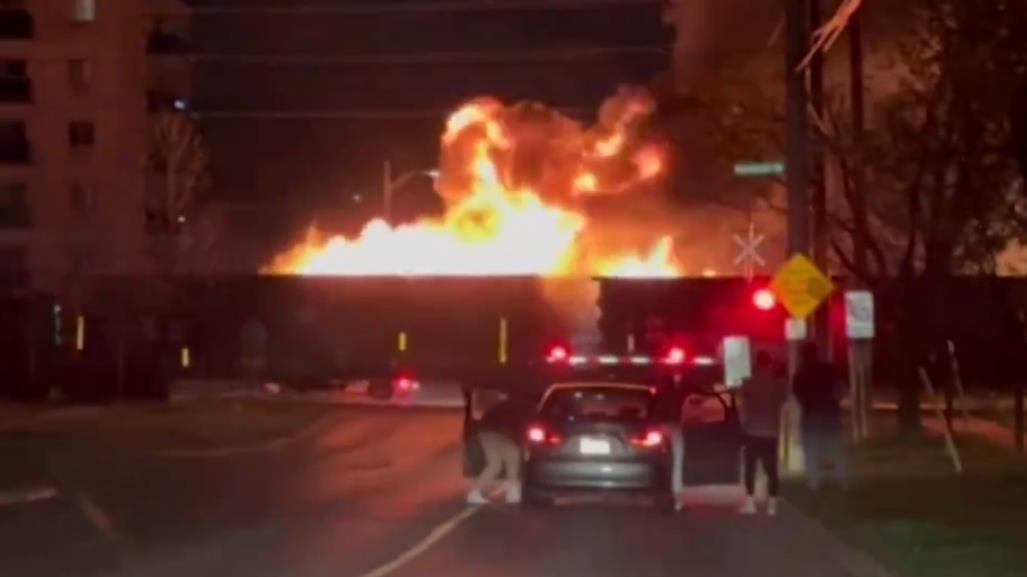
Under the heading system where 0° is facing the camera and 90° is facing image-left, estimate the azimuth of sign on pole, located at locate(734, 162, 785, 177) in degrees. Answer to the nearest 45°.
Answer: approximately 0°

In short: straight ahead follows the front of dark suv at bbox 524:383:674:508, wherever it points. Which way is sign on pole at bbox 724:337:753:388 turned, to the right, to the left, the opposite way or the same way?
the opposite way

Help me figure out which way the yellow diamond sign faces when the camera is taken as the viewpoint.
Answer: facing the viewer

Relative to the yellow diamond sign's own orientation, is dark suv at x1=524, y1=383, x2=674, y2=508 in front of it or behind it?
in front

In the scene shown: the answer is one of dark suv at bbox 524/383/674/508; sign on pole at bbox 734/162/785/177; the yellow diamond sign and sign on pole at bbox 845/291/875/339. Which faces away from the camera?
the dark suv

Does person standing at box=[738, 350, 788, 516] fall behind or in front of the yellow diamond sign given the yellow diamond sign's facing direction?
in front

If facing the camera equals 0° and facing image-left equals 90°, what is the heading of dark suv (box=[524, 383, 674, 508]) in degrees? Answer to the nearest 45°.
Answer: approximately 180°

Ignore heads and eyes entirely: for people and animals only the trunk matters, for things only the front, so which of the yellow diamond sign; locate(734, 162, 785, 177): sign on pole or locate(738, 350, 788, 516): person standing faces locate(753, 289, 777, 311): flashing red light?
the person standing

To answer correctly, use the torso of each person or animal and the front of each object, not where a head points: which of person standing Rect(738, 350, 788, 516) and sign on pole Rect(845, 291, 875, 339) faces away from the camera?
the person standing

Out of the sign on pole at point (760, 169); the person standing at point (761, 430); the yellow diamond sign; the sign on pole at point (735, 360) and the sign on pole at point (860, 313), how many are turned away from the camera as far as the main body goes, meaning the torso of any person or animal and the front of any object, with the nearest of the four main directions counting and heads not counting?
1

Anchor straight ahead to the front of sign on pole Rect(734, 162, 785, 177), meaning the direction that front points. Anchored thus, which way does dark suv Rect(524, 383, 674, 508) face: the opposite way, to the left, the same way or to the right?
the opposite way

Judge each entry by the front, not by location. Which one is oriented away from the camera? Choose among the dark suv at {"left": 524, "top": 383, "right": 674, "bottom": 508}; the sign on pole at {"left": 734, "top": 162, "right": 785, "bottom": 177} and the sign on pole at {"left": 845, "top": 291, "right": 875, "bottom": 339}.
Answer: the dark suv
